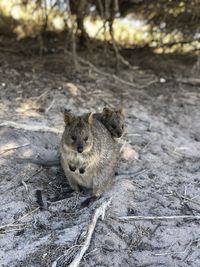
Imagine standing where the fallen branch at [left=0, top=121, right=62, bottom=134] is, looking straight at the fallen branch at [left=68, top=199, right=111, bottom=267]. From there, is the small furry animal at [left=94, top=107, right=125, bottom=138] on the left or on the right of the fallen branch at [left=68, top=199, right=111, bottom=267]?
left
